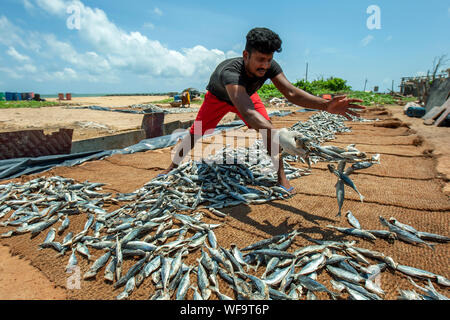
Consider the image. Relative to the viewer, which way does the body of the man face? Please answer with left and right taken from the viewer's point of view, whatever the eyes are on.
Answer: facing the viewer and to the right of the viewer

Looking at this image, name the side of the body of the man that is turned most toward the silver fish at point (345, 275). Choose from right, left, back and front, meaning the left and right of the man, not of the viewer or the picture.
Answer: front

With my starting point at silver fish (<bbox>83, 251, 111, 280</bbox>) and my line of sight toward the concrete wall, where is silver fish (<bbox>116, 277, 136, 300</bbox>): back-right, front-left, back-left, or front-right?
back-right

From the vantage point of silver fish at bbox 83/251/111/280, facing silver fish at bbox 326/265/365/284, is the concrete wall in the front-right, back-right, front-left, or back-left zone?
back-left

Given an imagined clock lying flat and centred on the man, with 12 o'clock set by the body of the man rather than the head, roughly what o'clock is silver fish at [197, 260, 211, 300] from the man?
The silver fish is roughly at 2 o'clock from the man.

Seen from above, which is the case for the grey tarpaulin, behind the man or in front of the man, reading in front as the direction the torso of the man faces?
behind

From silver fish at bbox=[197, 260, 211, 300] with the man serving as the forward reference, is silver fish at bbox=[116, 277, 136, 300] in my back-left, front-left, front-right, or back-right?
back-left

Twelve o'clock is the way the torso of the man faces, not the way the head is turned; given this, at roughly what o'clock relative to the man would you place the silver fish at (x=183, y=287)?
The silver fish is roughly at 2 o'clock from the man.

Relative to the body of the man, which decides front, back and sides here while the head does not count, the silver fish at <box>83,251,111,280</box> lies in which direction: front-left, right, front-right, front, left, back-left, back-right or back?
right

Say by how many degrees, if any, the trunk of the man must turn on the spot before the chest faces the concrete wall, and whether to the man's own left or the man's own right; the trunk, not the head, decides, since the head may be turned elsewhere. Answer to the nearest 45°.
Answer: approximately 180°

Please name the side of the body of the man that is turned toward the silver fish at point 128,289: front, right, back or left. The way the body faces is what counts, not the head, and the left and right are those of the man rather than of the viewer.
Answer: right

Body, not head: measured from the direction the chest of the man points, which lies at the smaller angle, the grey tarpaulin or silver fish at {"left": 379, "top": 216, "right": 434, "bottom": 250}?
the silver fish

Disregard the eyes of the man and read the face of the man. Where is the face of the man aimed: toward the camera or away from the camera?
toward the camera
